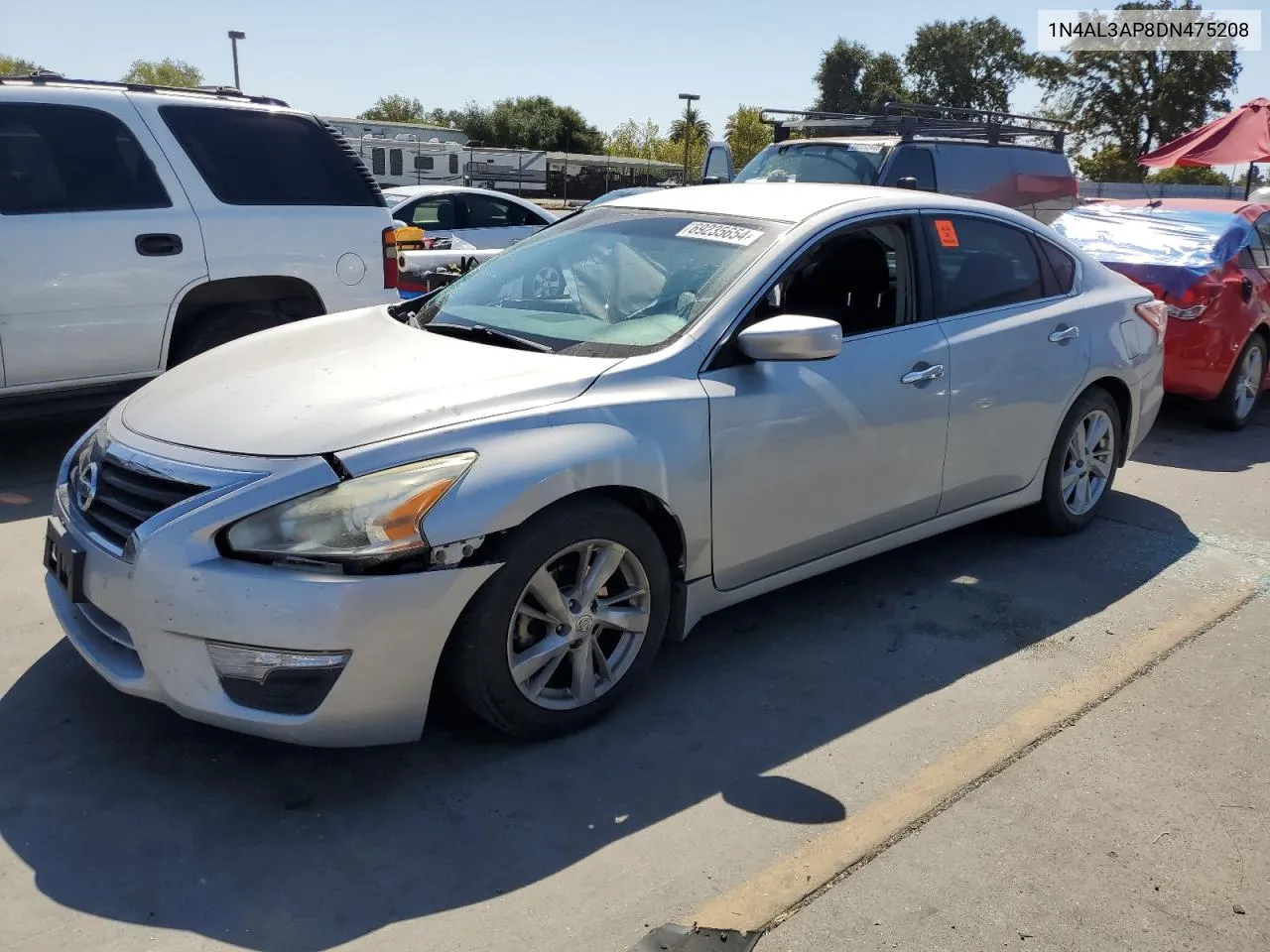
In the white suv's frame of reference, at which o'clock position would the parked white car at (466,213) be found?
The parked white car is roughly at 4 o'clock from the white suv.

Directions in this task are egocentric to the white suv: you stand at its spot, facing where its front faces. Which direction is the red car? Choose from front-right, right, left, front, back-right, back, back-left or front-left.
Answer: back

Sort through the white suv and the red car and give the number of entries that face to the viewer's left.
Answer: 1

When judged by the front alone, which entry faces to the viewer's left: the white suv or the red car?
the white suv

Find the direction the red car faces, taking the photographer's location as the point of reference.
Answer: facing away from the viewer and to the right of the viewer

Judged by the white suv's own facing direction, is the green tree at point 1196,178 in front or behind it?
behind

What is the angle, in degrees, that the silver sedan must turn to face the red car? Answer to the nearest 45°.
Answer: approximately 180°

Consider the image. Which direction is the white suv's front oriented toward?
to the viewer's left
